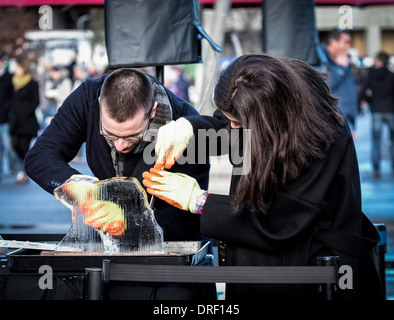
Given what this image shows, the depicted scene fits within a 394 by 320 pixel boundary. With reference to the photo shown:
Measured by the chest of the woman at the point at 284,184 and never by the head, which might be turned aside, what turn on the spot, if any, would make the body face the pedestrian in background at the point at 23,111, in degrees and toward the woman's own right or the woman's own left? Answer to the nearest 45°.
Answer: approximately 45° to the woman's own right

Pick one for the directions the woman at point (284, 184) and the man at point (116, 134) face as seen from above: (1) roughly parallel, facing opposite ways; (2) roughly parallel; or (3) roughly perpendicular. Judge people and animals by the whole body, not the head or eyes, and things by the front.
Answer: roughly perpendicular

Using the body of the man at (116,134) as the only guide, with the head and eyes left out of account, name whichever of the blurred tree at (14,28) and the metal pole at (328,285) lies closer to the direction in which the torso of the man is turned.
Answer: the metal pole

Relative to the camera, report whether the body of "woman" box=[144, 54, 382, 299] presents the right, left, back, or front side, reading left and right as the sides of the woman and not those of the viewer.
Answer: left

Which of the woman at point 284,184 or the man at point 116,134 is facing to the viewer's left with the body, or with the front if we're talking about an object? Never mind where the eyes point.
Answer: the woman

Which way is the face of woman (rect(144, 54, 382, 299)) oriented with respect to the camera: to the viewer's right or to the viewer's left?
to the viewer's left

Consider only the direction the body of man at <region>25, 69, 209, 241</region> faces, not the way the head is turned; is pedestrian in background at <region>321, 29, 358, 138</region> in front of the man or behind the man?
behind

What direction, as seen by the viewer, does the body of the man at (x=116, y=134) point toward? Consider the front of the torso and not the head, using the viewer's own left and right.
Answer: facing the viewer

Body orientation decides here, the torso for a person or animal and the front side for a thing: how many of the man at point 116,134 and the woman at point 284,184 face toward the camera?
1

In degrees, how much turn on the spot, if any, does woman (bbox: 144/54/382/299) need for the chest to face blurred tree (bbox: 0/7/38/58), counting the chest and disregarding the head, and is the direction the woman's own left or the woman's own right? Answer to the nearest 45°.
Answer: approximately 90° to the woman's own right

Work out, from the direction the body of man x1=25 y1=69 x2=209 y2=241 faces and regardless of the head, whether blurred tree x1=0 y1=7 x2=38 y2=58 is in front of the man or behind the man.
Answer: behind

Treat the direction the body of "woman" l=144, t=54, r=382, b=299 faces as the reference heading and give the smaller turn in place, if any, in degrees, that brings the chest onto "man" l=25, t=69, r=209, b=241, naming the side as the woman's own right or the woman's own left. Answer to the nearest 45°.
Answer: approximately 45° to the woman's own right

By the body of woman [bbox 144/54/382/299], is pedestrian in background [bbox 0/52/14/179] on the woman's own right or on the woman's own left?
on the woman's own right
